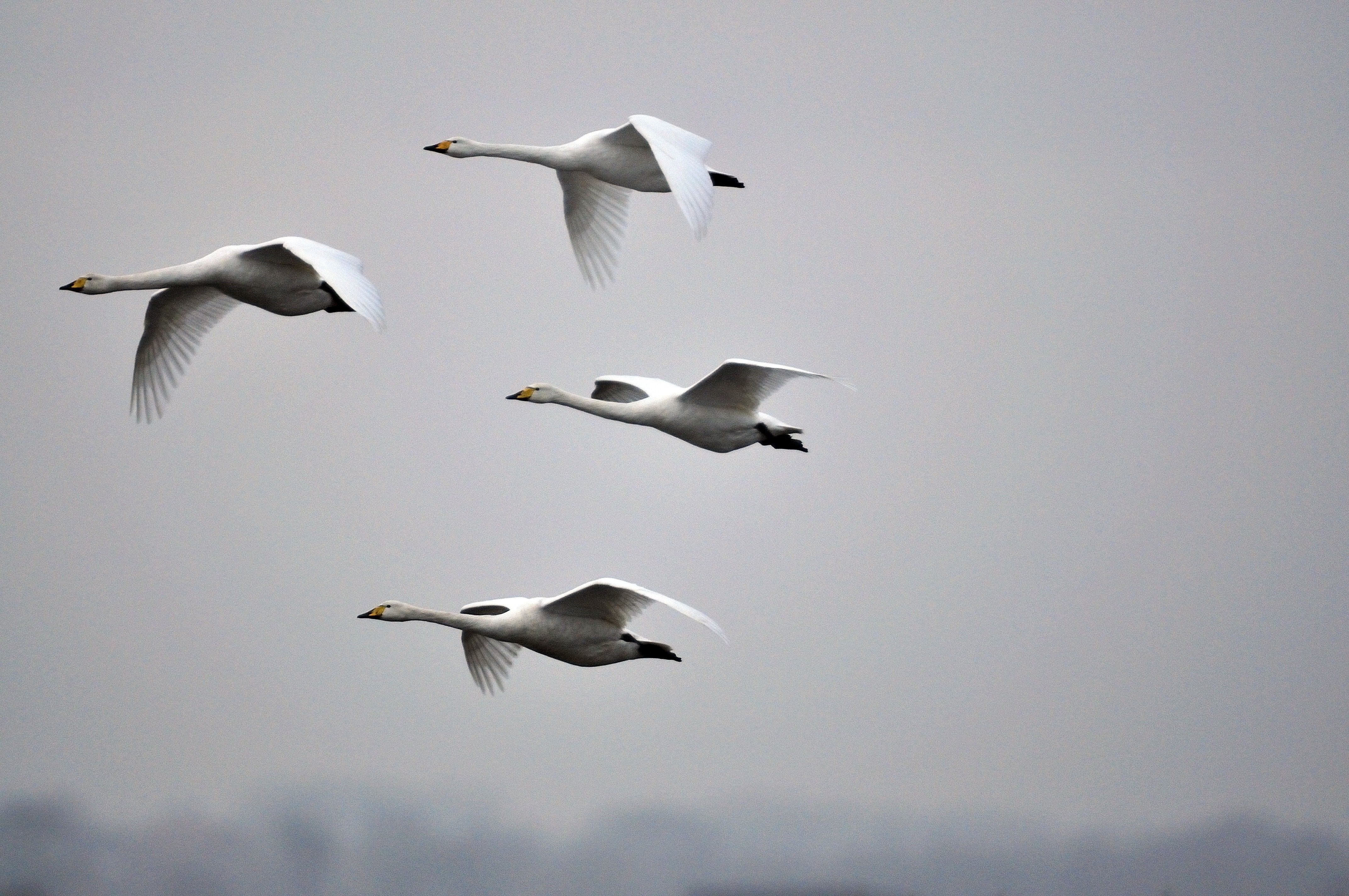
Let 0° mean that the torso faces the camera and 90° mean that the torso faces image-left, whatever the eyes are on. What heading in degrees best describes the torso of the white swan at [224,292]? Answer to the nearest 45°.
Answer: approximately 90°

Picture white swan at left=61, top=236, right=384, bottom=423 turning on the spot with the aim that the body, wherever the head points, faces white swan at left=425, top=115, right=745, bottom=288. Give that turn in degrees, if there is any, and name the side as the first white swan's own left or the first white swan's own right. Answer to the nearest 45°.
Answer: approximately 180°

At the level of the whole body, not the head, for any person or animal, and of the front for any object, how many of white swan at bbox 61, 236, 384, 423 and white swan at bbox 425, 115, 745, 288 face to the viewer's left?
2

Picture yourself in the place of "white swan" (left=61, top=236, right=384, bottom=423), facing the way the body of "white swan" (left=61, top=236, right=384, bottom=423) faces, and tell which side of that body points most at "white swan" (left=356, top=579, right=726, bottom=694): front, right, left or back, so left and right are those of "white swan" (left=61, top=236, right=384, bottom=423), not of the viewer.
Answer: back

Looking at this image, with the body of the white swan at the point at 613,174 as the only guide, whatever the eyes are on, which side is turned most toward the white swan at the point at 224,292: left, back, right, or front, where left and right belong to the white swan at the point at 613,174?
front

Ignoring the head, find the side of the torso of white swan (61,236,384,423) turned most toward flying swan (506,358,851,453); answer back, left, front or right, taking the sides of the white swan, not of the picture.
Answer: back

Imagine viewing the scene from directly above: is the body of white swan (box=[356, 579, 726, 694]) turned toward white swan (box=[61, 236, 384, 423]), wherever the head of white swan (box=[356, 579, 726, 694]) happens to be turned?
yes

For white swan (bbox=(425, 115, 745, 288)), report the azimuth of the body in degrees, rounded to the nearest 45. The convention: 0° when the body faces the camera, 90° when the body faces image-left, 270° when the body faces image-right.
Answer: approximately 90°

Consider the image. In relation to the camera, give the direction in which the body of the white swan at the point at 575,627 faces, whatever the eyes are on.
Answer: to the viewer's left
